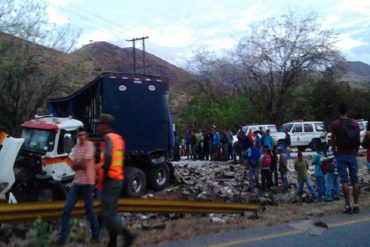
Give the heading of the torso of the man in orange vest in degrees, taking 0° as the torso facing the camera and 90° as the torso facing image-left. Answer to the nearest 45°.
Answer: approximately 90°

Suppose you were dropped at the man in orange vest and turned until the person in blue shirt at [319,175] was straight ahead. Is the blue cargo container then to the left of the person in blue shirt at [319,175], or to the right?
left

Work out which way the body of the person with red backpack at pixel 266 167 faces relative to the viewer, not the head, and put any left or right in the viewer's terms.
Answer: facing away from the viewer

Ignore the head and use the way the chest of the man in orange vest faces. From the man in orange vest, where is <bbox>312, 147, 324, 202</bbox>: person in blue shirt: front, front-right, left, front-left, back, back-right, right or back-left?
back-right
